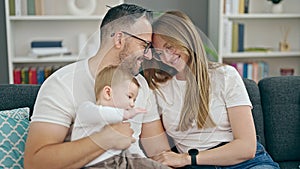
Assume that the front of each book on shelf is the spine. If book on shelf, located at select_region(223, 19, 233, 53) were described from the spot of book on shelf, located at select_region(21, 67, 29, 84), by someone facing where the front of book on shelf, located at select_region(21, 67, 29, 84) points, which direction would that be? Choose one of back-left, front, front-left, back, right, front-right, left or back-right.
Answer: left

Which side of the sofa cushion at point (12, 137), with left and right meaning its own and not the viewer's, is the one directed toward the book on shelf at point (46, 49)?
back

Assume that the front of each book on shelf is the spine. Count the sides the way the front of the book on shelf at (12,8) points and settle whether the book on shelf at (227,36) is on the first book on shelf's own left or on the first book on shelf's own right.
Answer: on the first book on shelf's own left

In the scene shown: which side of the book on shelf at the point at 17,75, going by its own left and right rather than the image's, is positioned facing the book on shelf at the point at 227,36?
left

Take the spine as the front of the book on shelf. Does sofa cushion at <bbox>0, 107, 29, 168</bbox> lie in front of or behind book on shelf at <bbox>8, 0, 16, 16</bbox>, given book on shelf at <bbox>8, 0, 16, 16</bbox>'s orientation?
in front

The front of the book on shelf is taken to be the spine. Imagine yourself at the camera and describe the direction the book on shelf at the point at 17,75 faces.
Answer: facing the viewer

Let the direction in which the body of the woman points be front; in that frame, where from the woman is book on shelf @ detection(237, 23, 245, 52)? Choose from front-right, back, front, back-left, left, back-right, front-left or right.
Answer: back-right

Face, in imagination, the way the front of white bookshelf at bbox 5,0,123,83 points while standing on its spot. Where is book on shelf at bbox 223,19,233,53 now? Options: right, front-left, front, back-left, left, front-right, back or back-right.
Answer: left

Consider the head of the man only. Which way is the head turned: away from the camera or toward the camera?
toward the camera

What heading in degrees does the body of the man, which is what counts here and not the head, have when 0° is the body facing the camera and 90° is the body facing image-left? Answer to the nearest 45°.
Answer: approximately 315°

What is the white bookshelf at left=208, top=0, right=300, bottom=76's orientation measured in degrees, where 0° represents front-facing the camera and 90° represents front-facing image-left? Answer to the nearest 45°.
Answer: approximately 0°

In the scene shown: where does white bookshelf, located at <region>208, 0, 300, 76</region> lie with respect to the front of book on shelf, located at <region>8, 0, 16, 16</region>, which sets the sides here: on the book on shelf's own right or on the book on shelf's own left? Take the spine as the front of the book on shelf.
on the book on shelf's own left

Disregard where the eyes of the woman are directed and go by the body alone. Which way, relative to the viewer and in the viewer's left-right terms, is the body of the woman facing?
facing the viewer and to the left of the viewer

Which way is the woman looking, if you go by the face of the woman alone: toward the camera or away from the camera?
toward the camera
